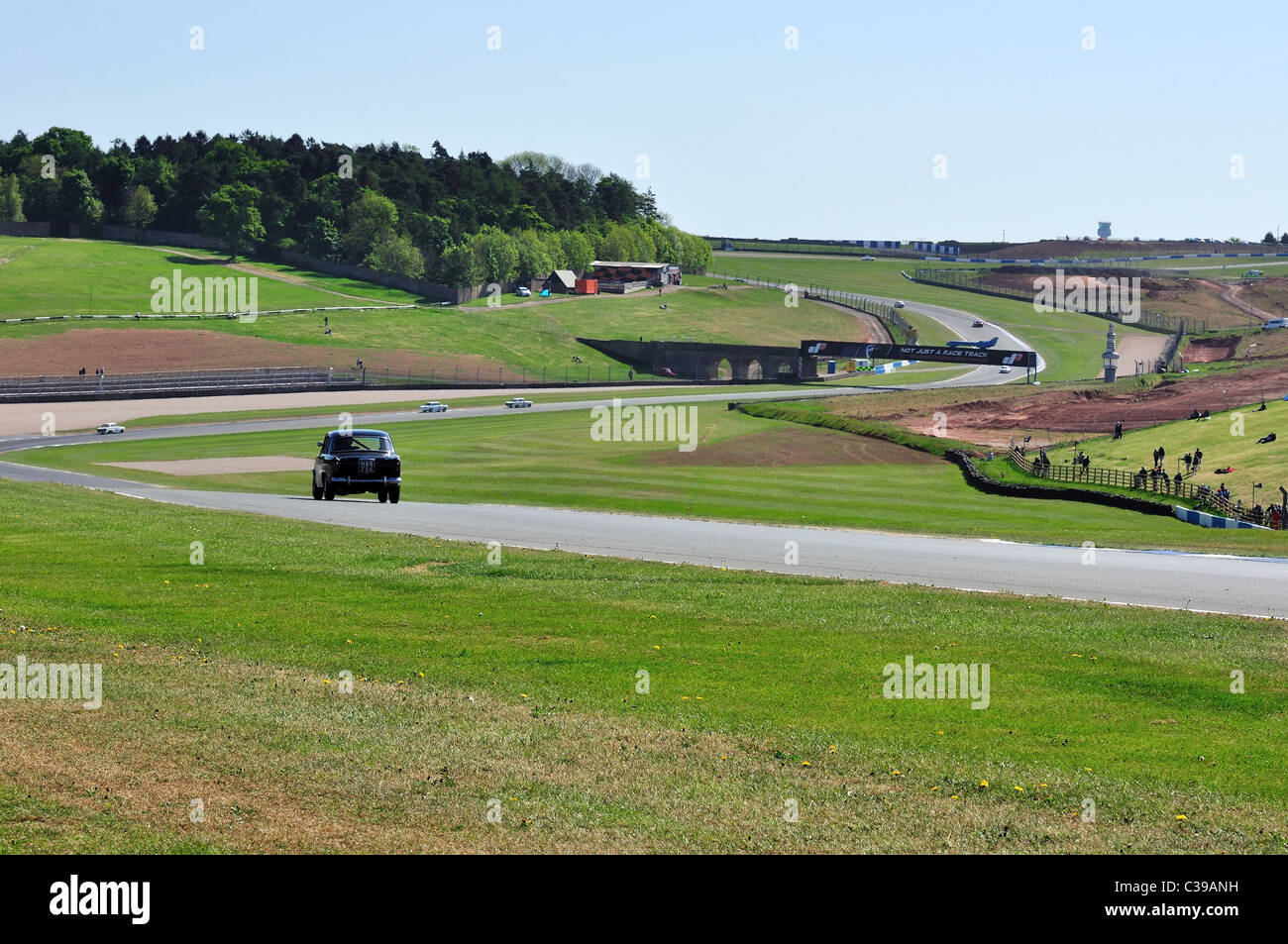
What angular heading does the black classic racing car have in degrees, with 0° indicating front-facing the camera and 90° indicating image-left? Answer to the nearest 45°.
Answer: approximately 180°
